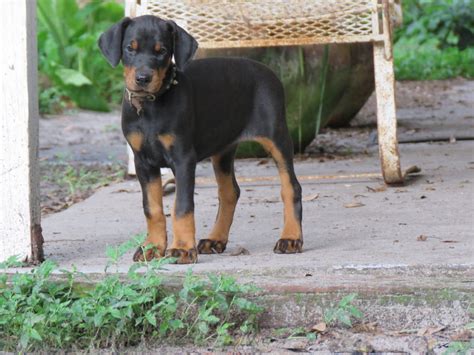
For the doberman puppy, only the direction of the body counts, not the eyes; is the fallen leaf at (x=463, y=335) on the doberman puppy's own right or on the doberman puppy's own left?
on the doberman puppy's own left

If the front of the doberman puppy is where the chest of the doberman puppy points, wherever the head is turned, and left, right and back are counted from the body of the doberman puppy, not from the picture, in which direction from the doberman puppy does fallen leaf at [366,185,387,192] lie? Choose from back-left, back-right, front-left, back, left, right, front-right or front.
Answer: back

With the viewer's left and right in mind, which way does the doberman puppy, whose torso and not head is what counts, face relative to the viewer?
facing the viewer and to the left of the viewer

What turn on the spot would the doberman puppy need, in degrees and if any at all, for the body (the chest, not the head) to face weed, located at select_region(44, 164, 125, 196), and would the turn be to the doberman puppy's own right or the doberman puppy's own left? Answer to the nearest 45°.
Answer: approximately 135° to the doberman puppy's own right

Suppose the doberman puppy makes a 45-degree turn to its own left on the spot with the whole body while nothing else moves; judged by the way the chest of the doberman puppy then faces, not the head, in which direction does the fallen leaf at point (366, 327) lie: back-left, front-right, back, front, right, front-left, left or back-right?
front-left

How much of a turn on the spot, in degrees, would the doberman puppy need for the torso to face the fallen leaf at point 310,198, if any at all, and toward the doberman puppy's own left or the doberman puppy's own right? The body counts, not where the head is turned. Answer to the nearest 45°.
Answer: approximately 180°

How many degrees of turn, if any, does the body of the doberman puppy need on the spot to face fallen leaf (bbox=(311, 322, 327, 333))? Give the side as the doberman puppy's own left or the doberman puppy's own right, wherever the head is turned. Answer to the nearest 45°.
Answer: approximately 90° to the doberman puppy's own left

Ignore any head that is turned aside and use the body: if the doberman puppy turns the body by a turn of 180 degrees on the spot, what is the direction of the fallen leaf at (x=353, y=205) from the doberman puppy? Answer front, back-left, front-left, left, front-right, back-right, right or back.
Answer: front

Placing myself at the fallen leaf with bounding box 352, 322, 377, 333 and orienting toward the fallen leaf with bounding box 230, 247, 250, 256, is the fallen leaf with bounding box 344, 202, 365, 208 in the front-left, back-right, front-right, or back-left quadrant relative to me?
front-right

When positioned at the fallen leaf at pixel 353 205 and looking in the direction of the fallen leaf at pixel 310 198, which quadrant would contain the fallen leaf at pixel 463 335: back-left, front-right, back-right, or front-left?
back-left

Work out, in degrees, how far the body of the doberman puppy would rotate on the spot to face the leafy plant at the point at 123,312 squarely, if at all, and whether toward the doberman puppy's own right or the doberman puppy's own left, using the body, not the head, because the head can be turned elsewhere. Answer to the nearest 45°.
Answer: approximately 45° to the doberman puppy's own left
